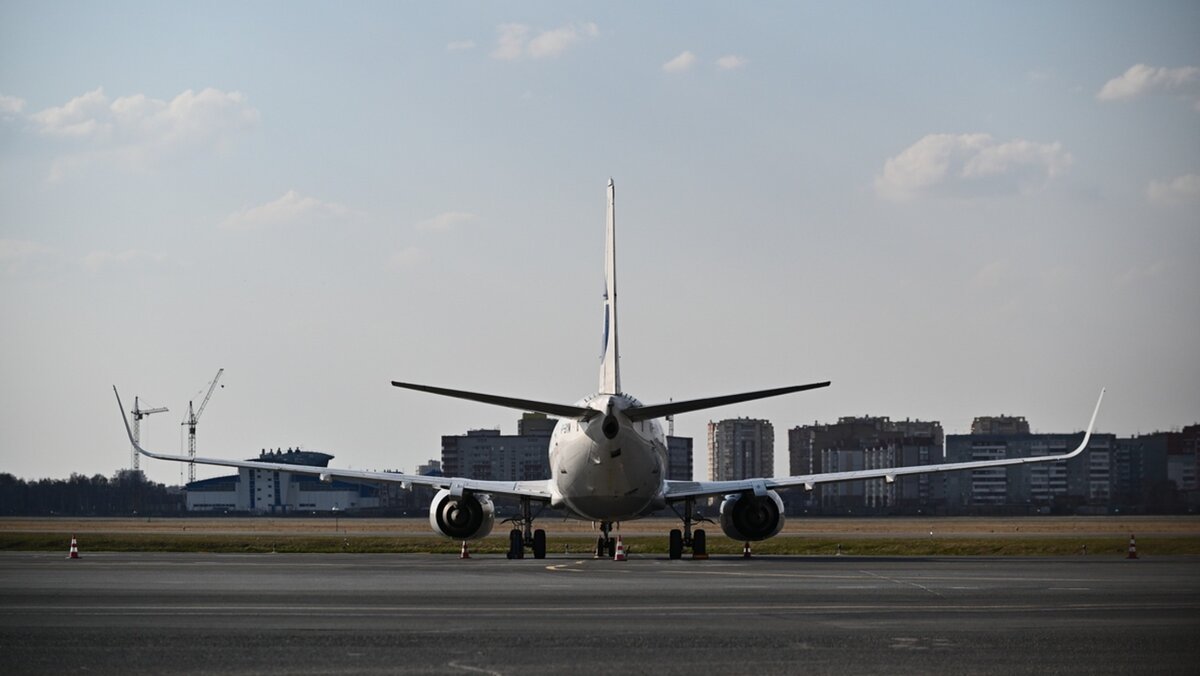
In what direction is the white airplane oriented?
away from the camera
